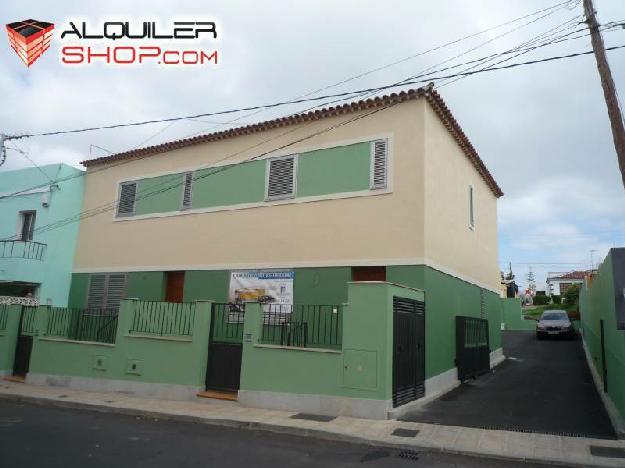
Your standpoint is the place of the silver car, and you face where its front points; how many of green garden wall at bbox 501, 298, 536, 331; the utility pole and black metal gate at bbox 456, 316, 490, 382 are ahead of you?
2

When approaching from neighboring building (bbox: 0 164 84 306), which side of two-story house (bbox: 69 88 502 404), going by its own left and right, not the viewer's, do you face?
right

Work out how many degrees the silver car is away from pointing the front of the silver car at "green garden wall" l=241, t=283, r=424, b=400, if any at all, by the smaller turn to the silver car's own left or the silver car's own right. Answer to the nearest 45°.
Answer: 0° — it already faces it

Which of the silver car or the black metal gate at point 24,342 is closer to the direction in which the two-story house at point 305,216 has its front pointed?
the black metal gate

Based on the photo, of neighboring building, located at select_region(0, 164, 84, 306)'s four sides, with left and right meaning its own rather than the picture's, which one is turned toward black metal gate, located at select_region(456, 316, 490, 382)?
left

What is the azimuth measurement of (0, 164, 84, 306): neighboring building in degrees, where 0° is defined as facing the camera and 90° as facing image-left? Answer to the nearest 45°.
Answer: approximately 45°

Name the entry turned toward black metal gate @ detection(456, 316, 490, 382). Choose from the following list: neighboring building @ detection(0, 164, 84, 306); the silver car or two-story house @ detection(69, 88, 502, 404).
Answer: the silver car

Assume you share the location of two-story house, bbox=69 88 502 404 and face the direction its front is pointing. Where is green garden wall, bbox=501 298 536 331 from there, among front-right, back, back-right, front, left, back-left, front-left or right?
back

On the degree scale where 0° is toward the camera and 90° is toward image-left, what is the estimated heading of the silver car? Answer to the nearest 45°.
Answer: approximately 0°

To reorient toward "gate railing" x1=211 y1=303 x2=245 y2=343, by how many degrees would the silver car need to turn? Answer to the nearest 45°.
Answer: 0° — it already faces it

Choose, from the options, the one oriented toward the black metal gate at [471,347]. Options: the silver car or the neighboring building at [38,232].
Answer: the silver car
